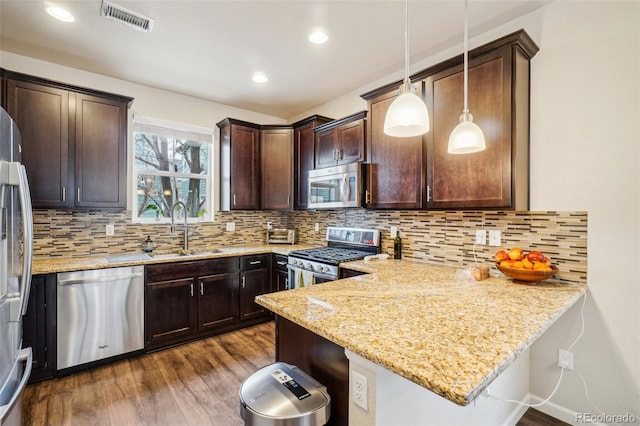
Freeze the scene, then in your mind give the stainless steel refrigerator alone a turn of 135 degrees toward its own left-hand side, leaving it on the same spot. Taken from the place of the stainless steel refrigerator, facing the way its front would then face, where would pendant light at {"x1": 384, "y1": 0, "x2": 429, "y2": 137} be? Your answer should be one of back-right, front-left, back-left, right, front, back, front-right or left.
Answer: back

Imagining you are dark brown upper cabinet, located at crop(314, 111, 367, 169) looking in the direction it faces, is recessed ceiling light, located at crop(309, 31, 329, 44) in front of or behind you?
in front

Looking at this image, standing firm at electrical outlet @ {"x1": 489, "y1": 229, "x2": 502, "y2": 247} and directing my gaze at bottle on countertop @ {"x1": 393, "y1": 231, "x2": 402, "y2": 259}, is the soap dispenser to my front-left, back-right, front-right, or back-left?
front-left

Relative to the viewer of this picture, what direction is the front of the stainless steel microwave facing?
facing the viewer and to the left of the viewer

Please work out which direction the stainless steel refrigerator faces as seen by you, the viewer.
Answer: facing to the right of the viewer

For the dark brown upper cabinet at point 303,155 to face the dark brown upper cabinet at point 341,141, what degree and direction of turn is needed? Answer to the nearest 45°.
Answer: approximately 90° to its left

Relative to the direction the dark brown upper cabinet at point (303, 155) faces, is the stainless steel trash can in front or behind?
in front

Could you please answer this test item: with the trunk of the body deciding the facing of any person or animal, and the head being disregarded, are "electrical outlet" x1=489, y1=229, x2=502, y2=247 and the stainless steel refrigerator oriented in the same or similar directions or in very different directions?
very different directions

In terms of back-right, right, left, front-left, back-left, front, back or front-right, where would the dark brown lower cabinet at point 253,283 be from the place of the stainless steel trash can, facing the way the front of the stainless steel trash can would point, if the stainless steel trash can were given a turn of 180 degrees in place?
front-left

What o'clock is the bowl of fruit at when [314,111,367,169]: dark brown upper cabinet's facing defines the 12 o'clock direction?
The bowl of fruit is roughly at 9 o'clock from the dark brown upper cabinet.

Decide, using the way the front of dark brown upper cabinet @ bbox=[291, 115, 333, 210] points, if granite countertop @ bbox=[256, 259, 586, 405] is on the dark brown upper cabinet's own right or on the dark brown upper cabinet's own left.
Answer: on the dark brown upper cabinet's own left

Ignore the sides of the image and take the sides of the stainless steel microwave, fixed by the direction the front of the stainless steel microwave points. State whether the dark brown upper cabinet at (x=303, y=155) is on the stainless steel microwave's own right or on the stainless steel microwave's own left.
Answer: on the stainless steel microwave's own right

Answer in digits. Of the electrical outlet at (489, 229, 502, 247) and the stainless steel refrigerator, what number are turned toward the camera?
1

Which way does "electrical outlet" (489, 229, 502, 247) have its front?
toward the camera
